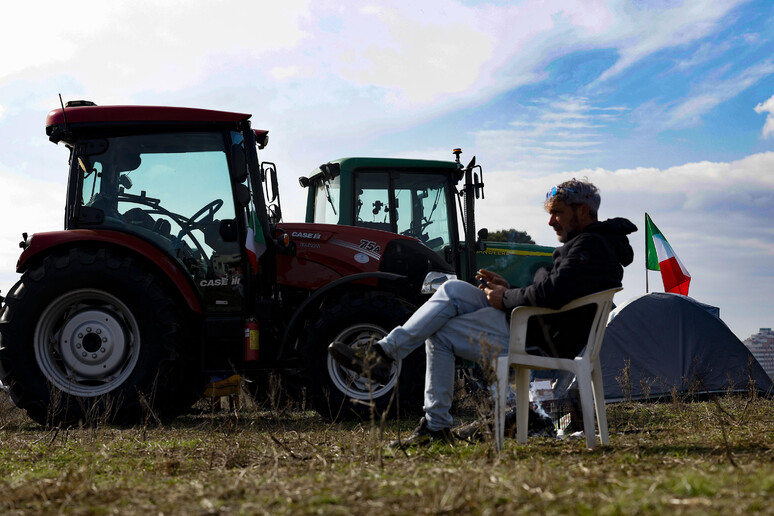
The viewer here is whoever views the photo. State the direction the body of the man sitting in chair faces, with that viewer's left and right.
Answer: facing to the left of the viewer

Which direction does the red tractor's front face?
to the viewer's right

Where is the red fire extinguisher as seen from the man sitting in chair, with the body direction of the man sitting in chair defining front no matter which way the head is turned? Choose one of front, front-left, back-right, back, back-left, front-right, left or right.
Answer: front-right

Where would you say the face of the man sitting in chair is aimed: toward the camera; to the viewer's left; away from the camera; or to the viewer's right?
to the viewer's left

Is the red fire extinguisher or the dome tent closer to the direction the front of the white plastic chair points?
the red fire extinguisher

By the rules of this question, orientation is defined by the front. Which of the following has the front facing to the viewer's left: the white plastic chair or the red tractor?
the white plastic chair

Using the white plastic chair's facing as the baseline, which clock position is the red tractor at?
The red tractor is roughly at 1 o'clock from the white plastic chair.

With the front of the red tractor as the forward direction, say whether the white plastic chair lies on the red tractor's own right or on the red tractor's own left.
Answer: on the red tractor's own right

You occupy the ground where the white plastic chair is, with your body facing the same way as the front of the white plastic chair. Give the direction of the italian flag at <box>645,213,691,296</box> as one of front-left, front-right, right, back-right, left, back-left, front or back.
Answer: right

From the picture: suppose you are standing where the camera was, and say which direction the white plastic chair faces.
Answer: facing to the left of the viewer

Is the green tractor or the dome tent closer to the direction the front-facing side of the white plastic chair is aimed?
the green tractor
